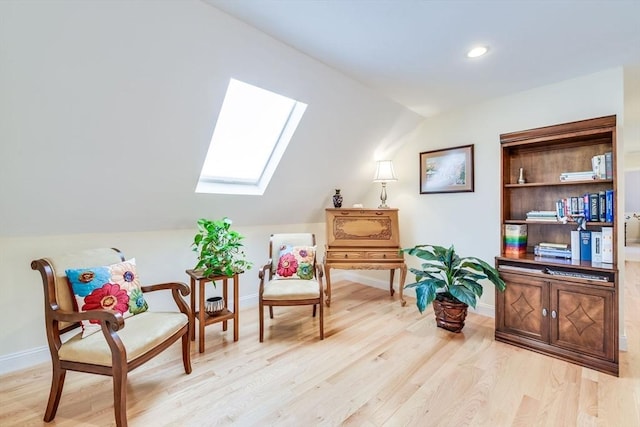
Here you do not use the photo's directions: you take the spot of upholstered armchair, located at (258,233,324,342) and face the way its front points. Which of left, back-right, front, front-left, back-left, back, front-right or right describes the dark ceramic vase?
back-left

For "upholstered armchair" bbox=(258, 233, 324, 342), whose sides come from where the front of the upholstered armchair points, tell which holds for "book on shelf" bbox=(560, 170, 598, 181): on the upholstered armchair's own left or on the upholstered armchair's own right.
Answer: on the upholstered armchair's own left

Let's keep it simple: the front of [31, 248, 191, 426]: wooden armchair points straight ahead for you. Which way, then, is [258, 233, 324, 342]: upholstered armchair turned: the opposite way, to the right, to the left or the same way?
to the right

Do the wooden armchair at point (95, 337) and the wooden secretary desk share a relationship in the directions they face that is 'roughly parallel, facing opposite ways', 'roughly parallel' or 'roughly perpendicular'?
roughly perpendicular

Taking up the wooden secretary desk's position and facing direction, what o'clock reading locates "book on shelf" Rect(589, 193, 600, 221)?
The book on shelf is roughly at 10 o'clock from the wooden secretary desk.

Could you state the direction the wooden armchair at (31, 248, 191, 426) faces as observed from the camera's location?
facing the viewer and to the right of the viewer

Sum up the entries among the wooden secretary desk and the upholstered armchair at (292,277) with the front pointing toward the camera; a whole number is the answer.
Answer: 2

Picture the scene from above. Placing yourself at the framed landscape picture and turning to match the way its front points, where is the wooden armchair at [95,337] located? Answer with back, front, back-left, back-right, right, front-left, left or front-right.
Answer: front

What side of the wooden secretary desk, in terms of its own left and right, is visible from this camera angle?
front

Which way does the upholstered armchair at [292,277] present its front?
toward the camera

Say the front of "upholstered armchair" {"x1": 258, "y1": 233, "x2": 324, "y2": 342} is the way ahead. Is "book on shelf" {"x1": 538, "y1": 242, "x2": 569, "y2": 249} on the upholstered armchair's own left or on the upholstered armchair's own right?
on the upholstered armchair's own left

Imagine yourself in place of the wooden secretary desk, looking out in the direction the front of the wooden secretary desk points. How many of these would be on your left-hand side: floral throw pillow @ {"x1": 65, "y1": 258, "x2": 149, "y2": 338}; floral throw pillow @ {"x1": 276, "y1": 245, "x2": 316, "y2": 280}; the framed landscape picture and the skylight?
1

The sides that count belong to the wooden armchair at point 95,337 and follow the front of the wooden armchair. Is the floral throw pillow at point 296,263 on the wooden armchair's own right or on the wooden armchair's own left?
on the wooden armchair's own left

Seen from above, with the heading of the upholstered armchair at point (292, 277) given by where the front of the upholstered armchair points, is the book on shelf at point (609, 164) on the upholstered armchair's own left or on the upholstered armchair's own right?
on the upholstered armchair's own left

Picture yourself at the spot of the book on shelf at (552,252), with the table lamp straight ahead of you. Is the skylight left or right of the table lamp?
left

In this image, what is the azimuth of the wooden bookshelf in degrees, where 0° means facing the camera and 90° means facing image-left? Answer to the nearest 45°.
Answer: approximately 45°

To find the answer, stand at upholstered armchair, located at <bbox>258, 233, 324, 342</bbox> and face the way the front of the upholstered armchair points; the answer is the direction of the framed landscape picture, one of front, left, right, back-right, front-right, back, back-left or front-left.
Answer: left
